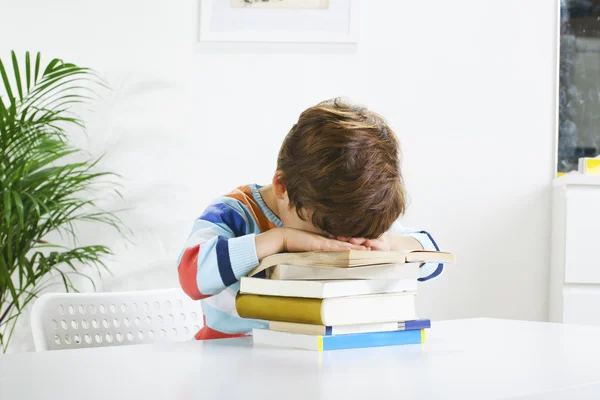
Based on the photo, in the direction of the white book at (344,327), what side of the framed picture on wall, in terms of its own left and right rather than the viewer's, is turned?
front

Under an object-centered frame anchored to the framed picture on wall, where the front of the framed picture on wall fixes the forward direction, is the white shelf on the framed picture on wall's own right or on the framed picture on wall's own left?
on the framed picture on wall's own left

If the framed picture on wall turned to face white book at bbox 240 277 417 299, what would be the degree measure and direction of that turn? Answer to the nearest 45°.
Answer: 0° — it already faces it

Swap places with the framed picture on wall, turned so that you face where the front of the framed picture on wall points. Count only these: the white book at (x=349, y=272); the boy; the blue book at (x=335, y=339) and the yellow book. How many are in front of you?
4

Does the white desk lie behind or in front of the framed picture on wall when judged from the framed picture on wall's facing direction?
in front

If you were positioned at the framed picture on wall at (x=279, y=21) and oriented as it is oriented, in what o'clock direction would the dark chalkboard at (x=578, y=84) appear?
The dark chalkboard is roughly at 9 o'clock from the framed picture on wall.

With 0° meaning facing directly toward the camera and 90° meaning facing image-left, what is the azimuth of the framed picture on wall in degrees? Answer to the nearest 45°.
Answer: approximately 0°

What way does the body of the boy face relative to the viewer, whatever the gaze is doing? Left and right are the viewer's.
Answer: facing the viewer and to the right of the viewer

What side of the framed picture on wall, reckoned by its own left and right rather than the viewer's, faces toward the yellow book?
front

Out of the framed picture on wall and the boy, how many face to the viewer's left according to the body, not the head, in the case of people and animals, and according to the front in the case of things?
0
